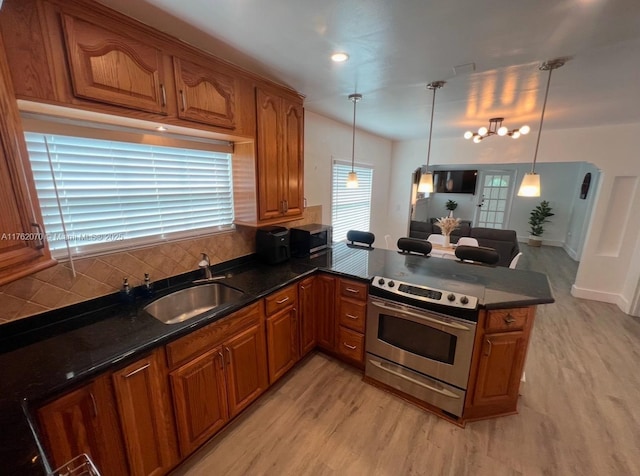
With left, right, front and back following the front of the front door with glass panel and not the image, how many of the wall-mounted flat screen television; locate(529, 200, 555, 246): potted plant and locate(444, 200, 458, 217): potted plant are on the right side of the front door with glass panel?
2

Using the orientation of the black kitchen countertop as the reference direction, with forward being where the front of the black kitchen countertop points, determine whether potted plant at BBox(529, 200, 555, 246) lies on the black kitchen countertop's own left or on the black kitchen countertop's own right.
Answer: on the black kitchen countertop's own left

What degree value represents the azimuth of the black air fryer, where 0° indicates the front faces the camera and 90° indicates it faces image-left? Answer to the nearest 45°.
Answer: approximately 315°

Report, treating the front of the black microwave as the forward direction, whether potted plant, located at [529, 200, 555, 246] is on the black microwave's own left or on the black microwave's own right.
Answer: on the black microwave's own left

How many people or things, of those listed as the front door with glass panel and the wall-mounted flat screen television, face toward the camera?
2

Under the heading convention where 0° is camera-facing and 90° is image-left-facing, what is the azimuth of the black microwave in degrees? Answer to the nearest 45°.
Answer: approximately 315°

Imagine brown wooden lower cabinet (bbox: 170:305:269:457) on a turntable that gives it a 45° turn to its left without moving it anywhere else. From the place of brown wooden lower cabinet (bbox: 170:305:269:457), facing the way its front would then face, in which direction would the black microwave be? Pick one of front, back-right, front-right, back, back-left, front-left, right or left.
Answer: front-left

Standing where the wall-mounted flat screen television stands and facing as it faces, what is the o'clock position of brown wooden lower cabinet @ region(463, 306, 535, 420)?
The brown wooden lower cabinet is roughly at 12 o'clock from the wall-mounted flat screen television.

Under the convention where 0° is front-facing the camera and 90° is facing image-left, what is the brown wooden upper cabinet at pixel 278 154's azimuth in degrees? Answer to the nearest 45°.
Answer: approximately 315°

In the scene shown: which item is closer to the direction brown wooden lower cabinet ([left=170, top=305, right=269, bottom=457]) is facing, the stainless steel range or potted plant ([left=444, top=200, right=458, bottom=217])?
the stainless steel range
